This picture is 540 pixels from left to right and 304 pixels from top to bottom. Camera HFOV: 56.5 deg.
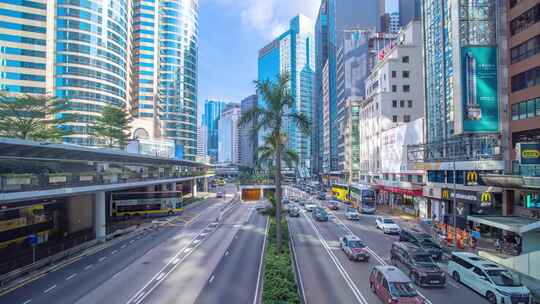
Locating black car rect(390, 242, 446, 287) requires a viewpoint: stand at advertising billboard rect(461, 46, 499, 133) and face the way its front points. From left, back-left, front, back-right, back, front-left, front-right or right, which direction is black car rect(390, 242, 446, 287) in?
front

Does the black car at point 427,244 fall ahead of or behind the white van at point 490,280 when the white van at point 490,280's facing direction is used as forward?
behind

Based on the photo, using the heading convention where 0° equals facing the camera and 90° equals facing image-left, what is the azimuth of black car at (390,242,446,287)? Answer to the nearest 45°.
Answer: approximately 315°

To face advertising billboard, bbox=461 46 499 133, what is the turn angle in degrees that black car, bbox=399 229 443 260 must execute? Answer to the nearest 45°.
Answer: approximately 90° to its left

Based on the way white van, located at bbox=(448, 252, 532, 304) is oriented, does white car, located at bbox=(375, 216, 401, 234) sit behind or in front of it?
behind

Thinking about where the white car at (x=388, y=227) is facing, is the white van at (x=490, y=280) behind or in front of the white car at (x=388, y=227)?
in front

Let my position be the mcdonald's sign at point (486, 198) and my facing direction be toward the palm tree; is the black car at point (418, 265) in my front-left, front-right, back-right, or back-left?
front-left

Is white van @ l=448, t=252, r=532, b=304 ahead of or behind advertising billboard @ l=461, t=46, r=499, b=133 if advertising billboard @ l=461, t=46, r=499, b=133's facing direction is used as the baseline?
ahead

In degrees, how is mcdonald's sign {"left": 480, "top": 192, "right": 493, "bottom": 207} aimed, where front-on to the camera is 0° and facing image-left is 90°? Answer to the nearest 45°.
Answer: approximately 0°

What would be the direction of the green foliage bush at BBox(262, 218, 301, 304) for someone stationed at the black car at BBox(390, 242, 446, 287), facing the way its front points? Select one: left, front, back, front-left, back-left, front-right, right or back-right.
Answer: right
